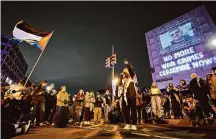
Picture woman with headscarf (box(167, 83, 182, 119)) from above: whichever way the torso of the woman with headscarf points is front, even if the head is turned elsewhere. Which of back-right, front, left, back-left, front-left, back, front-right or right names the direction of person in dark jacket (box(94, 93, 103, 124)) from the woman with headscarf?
front-right

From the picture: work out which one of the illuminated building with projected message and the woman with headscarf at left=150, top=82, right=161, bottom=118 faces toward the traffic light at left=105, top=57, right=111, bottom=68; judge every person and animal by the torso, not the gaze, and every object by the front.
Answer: the illuminated building with projected message

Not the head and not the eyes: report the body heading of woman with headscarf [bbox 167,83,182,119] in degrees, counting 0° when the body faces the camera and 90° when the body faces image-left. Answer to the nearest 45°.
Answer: approximately 45°

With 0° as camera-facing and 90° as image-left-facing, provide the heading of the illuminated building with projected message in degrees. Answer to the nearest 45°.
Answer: approximately 45°

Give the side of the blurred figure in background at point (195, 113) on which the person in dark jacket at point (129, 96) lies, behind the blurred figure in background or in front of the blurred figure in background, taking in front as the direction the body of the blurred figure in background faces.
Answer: in front

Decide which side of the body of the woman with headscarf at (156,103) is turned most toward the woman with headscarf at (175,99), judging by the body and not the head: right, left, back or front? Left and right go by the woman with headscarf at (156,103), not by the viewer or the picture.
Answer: left
